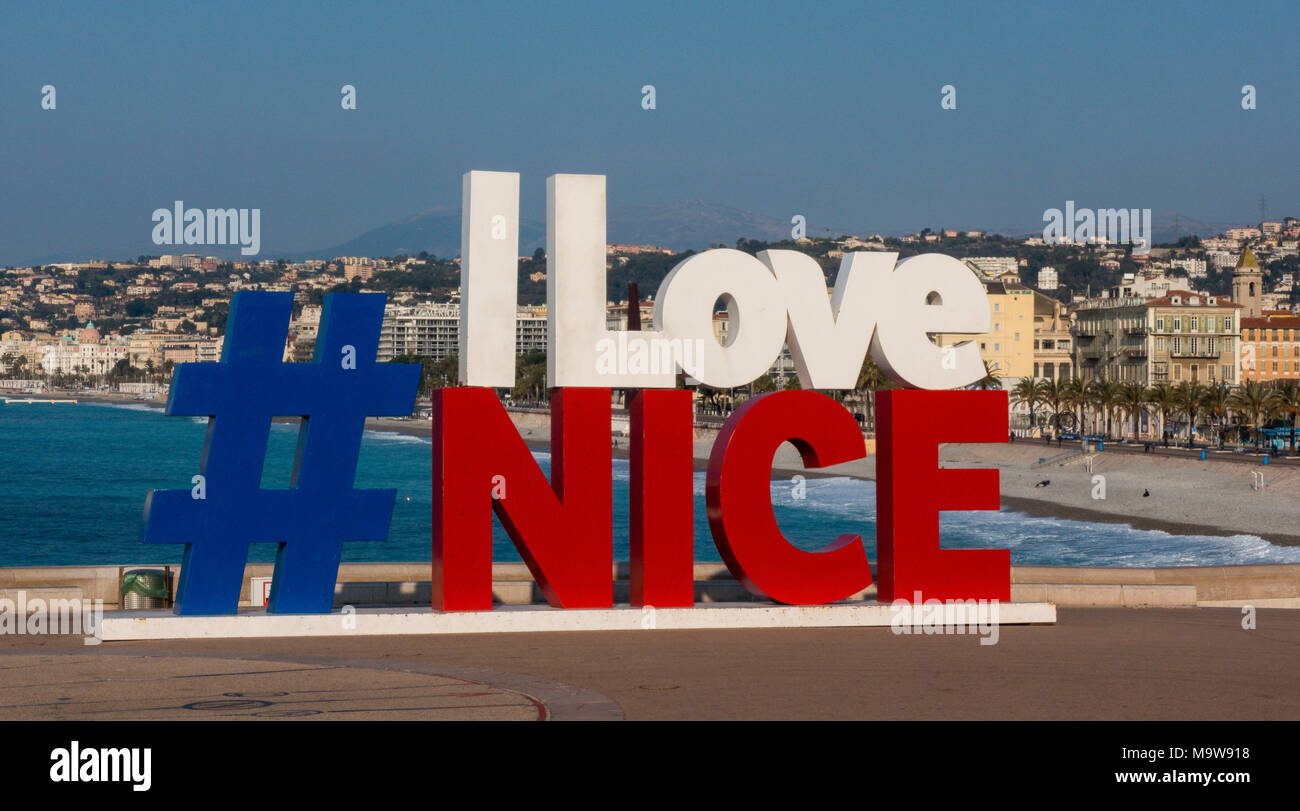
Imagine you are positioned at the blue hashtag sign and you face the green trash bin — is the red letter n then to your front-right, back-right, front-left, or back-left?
back-right

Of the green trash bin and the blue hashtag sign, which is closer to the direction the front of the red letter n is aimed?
the blue hashtag sign

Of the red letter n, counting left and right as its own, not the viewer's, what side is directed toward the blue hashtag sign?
right

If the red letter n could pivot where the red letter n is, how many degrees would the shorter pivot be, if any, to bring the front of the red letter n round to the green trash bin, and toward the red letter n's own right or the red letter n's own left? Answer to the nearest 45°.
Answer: approximately 135° to the red letter n's own right

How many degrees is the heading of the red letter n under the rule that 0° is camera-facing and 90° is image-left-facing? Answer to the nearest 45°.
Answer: approximately 0°
